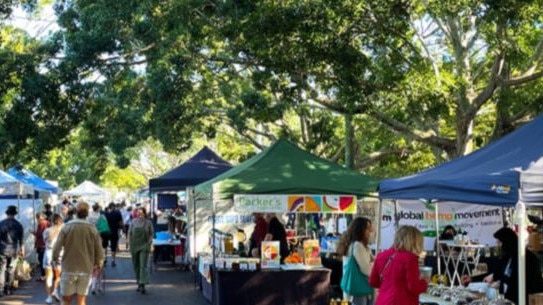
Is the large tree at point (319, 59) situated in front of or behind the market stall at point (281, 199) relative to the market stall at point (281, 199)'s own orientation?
behind

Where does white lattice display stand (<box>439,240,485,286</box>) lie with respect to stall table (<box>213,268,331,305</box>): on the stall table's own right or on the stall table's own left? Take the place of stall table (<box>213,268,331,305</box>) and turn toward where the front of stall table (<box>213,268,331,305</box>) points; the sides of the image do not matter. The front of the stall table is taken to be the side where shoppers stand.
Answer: on the stall table's own left

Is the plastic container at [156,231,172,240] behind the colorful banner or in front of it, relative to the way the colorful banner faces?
behind

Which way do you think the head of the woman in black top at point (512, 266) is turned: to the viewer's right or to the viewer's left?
to the viewer's left

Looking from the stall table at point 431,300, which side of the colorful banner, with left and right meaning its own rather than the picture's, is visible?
front

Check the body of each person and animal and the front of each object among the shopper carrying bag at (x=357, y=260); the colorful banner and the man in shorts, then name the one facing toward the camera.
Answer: the colorful banner

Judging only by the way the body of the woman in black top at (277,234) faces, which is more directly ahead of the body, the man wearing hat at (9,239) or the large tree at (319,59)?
the man wearing hat

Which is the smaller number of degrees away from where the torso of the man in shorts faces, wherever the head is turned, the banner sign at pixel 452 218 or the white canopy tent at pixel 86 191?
the white canopy tent

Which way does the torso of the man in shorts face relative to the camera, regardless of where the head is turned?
away from the camera

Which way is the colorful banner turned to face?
toward the camera

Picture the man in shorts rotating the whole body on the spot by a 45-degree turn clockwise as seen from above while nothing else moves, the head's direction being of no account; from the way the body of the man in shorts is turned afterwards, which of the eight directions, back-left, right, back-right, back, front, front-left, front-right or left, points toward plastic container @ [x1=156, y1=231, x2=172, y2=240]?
front-left
